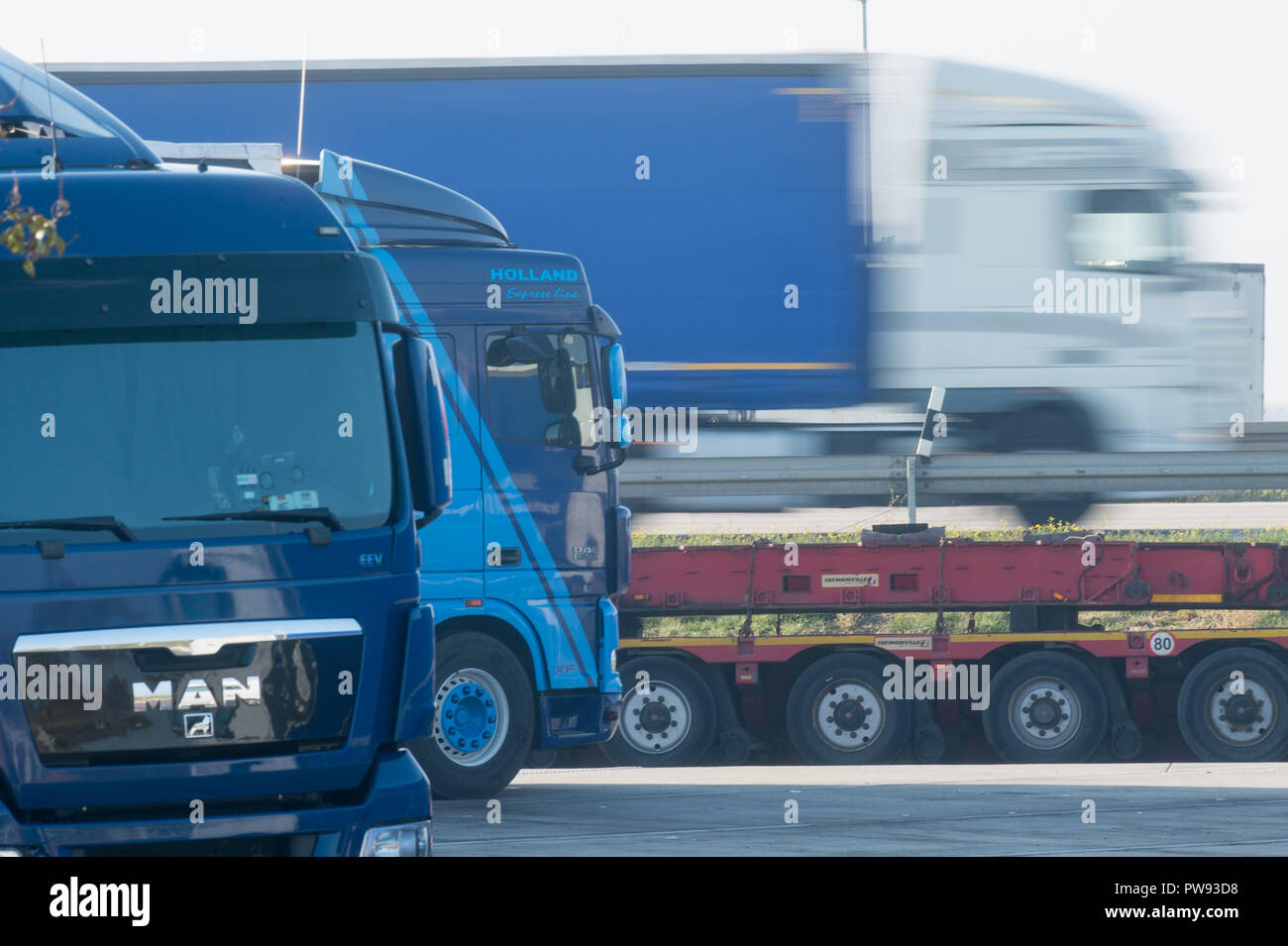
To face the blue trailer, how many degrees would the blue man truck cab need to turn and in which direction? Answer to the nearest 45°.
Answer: approximately 135° to its left

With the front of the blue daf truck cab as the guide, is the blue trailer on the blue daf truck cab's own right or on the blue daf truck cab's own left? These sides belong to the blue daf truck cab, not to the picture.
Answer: on the blue daf truck cab's own left

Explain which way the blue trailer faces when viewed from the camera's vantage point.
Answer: facing to the right of the viewer

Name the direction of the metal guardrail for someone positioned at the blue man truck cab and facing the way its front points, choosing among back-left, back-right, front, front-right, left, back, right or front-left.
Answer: back-left

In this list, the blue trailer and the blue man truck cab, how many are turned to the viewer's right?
1

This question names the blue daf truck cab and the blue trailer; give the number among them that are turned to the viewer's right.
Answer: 2

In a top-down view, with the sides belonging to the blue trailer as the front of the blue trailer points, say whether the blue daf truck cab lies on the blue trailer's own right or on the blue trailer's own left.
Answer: on the blue trailer's own right

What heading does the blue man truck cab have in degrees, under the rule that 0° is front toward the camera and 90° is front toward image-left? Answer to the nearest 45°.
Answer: approximately 0°

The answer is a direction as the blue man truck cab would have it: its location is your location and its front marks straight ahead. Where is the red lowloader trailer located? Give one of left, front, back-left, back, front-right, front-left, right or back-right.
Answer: back-left

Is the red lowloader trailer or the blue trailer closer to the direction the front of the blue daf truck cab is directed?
the red lowloader trailer
